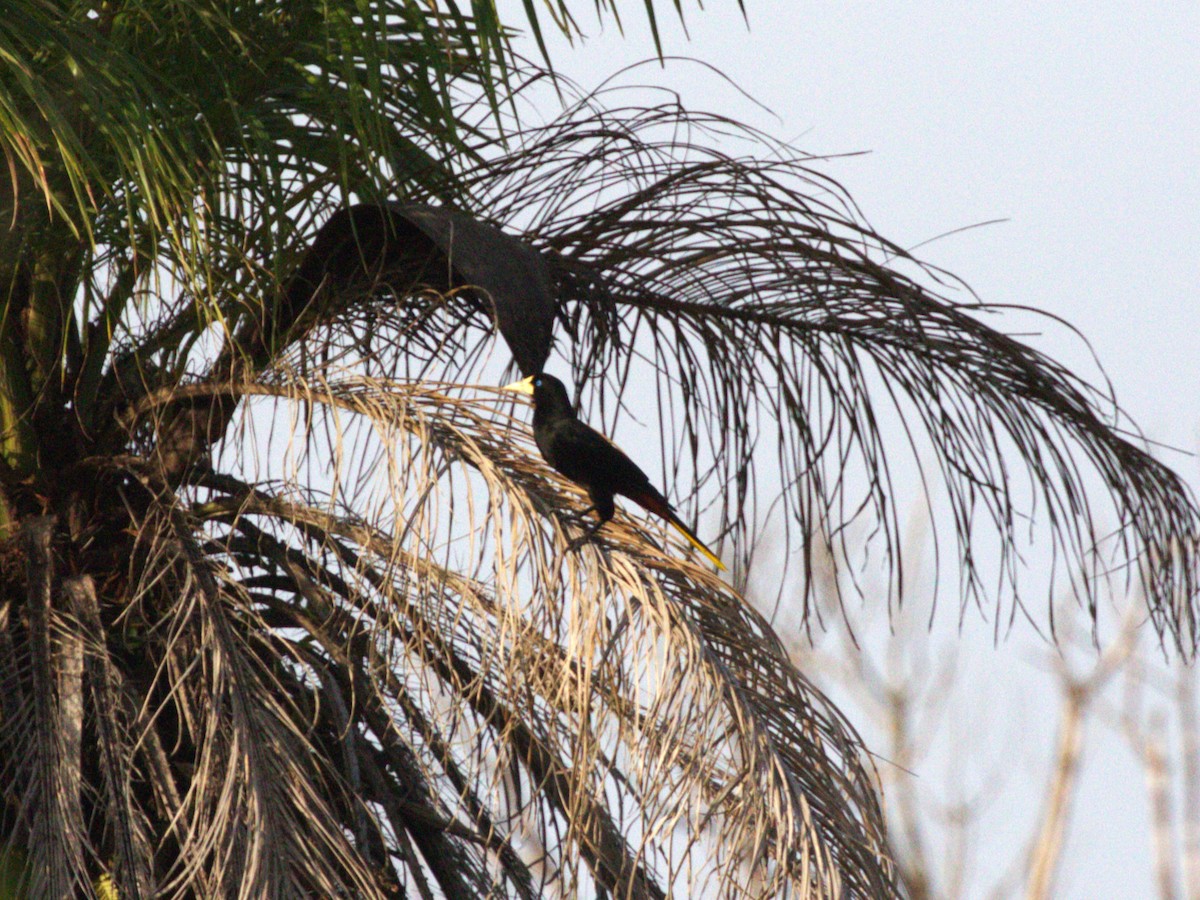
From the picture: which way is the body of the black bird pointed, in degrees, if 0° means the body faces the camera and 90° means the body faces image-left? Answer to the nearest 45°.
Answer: approximately 90°
